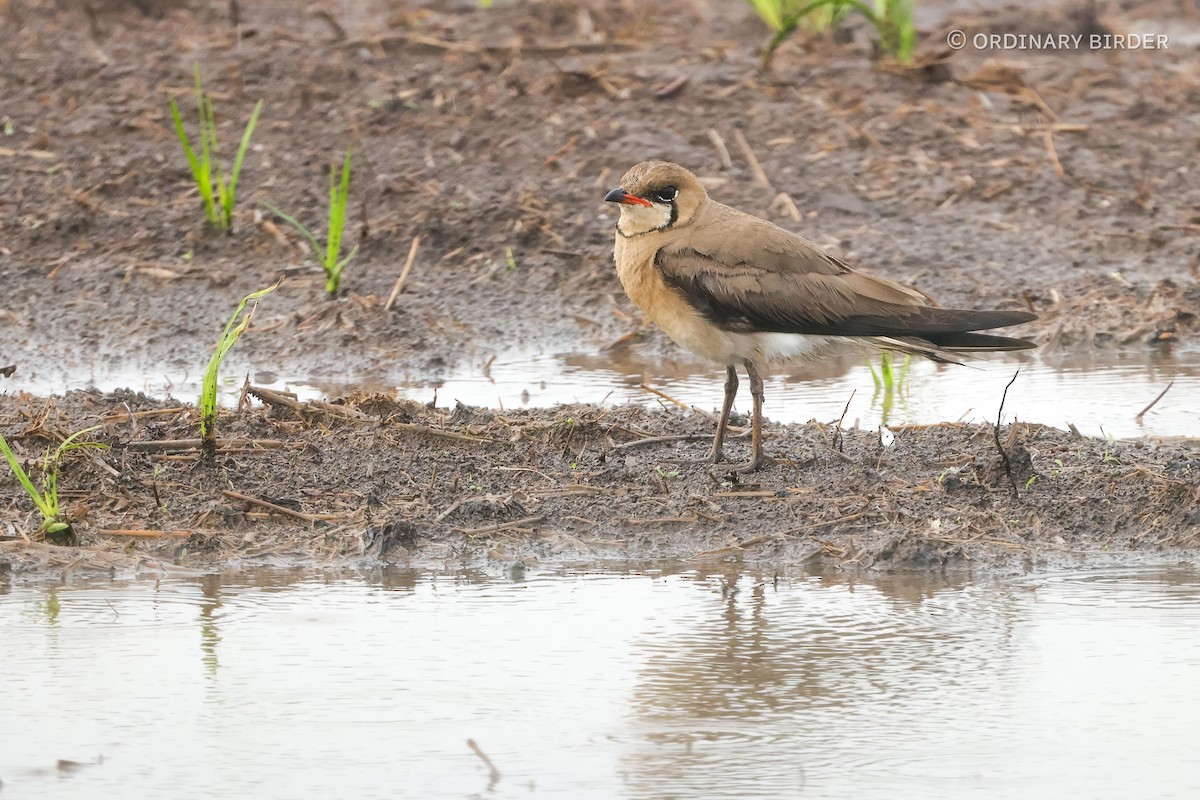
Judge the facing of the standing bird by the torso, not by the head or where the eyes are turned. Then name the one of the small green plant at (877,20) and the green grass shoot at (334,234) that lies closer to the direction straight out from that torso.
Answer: the green grass shoot

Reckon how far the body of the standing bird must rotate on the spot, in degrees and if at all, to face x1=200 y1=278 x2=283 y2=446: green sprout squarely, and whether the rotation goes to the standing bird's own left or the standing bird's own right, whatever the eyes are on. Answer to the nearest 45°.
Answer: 0° — it already faces it

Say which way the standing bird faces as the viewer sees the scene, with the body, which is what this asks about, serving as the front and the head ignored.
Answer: to the viewer's left

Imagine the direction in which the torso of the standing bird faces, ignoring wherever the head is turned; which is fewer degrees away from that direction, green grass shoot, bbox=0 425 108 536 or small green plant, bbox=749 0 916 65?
the green grass shoot

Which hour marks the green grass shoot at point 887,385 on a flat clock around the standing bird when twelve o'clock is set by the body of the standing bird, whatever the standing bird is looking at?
The green grass shoot is roughly at 4 o'clock from the standing bird.

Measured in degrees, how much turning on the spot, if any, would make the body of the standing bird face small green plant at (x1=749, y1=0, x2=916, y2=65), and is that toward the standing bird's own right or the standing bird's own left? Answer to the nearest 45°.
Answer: approximately 90° to the standing bird's own right

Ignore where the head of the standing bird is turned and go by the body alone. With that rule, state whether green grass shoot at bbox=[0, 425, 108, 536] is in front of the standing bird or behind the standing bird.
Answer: in front

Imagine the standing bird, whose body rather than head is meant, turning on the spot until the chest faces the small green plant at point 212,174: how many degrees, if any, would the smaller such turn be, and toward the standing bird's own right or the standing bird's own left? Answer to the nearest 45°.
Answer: approximately 45° to the standing bird's own right

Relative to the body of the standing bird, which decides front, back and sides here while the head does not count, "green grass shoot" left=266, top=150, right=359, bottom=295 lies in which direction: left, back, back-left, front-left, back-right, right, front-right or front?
front-right

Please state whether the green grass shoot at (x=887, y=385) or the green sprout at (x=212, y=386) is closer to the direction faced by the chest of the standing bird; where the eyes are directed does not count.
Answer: the green sprout
